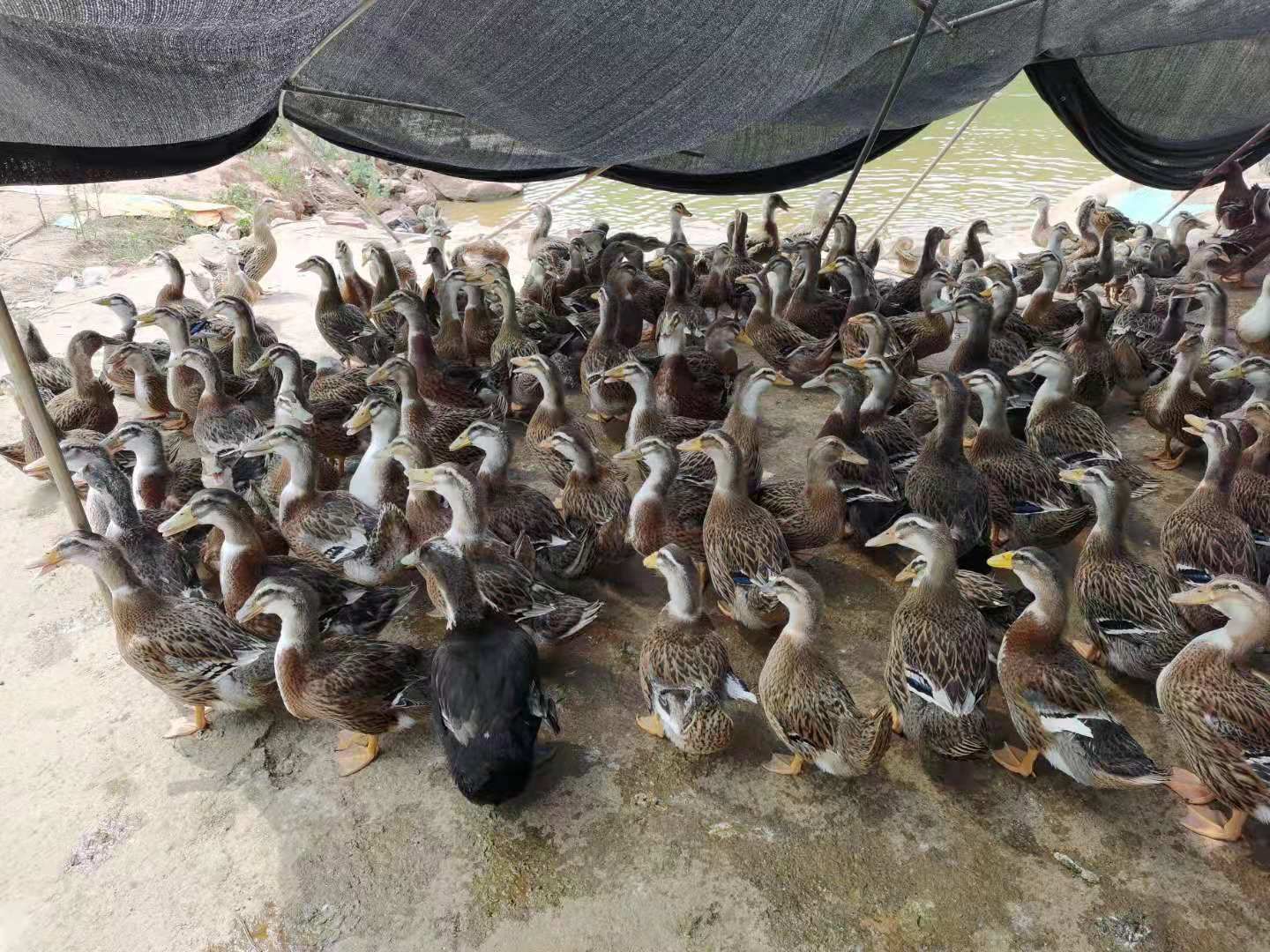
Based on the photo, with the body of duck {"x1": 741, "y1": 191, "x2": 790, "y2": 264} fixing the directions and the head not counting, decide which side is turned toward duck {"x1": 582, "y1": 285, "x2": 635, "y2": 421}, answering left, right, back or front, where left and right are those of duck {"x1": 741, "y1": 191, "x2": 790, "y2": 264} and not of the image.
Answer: right

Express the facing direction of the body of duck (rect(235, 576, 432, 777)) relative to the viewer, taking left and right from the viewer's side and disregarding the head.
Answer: facing to the left of the viewer

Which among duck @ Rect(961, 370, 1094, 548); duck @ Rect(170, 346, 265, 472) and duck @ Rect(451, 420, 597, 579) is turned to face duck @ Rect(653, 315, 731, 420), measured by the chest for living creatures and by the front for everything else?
duck @ Rect(961, 370, 1094, 548)

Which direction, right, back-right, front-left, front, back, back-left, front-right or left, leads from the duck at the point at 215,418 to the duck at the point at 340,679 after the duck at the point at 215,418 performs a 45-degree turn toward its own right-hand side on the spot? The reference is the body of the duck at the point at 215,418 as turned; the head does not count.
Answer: back-left

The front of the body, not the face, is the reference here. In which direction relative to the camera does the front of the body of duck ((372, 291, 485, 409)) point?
to the viewer's left

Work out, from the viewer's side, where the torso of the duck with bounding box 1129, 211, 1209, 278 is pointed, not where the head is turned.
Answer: to the viewer's right

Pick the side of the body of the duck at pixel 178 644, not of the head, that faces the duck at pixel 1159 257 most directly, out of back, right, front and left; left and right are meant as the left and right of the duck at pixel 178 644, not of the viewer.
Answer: back

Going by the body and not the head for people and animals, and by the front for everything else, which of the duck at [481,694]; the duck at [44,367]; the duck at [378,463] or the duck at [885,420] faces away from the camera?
the duck at [481,694]

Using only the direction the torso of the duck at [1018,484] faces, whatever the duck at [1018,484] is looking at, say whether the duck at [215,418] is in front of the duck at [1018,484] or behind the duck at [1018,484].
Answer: in front

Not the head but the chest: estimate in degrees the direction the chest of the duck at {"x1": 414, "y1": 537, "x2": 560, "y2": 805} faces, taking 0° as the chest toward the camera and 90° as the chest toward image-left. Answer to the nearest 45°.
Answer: approximately 180°

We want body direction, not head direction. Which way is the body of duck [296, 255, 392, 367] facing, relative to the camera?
to the viewer's left

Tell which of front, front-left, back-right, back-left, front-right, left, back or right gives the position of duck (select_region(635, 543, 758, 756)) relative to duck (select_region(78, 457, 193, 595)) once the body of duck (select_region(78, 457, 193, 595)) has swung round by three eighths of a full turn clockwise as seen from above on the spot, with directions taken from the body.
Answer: front-right

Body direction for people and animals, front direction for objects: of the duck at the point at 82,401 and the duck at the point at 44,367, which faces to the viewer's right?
the duck at the point at 82,401
